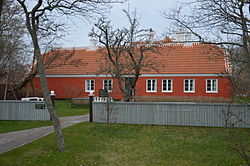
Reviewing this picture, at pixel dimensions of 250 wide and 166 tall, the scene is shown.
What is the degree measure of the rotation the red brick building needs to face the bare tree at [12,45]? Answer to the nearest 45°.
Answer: approximately 45° to its right

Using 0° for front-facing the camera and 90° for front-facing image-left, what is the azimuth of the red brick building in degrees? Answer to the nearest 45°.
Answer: approximately 0°
